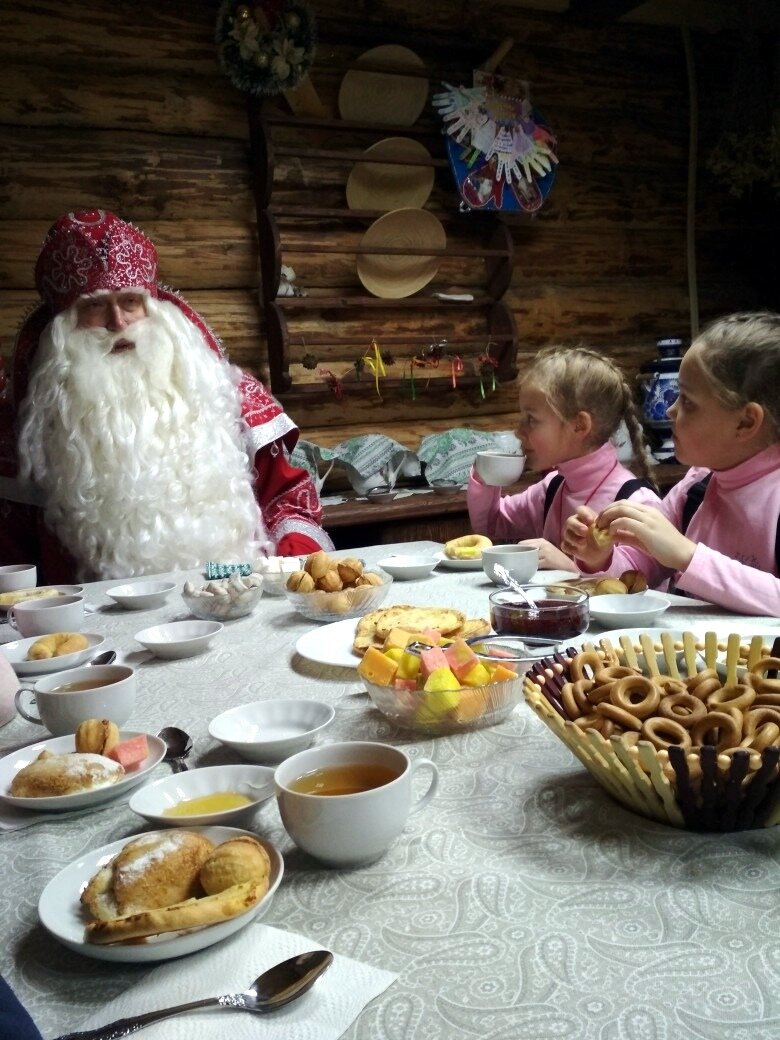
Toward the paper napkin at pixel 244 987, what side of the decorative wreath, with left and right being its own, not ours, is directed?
front

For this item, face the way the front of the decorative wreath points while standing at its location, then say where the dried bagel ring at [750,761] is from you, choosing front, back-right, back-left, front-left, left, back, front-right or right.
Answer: front

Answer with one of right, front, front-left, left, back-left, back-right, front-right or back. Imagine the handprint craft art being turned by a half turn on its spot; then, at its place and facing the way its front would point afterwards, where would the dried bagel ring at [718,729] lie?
back

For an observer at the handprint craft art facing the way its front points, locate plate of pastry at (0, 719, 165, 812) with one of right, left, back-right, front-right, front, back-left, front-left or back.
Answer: front

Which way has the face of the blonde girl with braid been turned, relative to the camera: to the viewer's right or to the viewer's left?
to the viewer's left

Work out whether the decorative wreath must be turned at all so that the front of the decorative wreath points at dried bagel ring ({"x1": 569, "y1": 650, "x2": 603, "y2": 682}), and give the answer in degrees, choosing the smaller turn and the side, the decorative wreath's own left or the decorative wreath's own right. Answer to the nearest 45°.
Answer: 0° — it already faces it

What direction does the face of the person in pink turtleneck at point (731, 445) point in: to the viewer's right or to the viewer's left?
to the viewer's left

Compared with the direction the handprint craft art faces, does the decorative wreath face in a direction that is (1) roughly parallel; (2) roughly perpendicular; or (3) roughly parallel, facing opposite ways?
roughly parallel

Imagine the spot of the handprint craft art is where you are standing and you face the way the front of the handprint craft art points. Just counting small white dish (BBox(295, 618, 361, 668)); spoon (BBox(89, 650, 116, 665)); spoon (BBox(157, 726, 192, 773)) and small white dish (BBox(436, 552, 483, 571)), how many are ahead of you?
4

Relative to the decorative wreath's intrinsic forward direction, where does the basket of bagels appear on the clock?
The basket of bagels is roughly at 12 o'clock from the decorative wreath.

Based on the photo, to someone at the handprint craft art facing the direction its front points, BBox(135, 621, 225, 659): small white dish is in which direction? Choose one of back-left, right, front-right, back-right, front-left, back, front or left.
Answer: front

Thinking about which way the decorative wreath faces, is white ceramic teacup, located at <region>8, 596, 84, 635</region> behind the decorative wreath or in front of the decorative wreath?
in front

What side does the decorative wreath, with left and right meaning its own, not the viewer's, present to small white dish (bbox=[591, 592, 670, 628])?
front

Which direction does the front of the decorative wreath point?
toward the camera

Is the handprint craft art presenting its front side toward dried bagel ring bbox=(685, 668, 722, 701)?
yes

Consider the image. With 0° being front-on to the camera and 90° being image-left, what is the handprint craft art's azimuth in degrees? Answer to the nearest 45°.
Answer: approximately 0°

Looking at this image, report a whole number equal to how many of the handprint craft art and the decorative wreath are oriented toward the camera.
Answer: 2

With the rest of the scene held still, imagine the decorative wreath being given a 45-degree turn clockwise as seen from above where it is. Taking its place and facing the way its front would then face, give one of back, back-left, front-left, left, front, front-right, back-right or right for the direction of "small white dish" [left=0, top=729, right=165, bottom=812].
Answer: front-left

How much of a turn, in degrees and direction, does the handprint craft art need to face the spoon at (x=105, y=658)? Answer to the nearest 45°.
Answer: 0° — it already faces it
